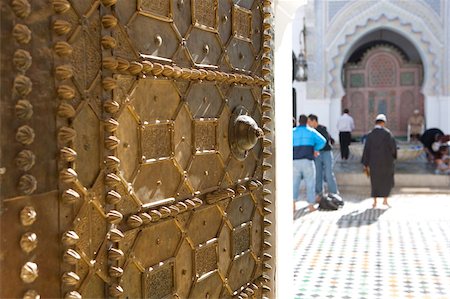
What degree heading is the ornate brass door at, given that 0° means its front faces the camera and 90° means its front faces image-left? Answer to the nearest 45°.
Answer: approximately 315°

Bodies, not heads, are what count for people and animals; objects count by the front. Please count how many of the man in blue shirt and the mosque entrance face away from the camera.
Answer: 1

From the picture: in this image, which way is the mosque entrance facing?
toward the camera

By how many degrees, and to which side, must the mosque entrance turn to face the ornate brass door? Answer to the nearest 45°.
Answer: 0° — it already faces it

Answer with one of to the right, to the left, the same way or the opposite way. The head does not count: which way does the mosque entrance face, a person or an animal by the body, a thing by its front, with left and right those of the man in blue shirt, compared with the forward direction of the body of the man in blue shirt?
the opposite way

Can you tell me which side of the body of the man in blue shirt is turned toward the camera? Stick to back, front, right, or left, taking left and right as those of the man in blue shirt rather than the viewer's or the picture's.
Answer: back

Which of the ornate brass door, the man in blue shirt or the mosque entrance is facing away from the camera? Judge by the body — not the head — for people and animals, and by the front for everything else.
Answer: the man in blue shirt

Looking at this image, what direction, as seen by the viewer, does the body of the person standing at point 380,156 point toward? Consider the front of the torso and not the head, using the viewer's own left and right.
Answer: facing away from the viewer

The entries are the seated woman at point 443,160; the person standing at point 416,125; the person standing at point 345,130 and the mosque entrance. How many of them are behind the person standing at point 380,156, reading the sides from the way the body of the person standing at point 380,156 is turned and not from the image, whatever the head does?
0

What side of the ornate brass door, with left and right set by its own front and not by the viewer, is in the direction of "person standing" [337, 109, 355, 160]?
left

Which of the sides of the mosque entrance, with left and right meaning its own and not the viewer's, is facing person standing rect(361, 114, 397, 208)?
front

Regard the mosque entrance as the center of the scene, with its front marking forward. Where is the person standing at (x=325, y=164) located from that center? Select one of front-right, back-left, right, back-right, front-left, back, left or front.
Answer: front

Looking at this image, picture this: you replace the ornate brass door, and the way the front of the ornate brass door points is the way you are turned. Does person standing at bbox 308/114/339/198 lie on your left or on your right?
on your left

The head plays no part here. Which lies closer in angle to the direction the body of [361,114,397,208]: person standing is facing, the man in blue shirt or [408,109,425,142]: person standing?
the person standing

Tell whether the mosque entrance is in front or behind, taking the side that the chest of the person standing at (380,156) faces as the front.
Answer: in front
